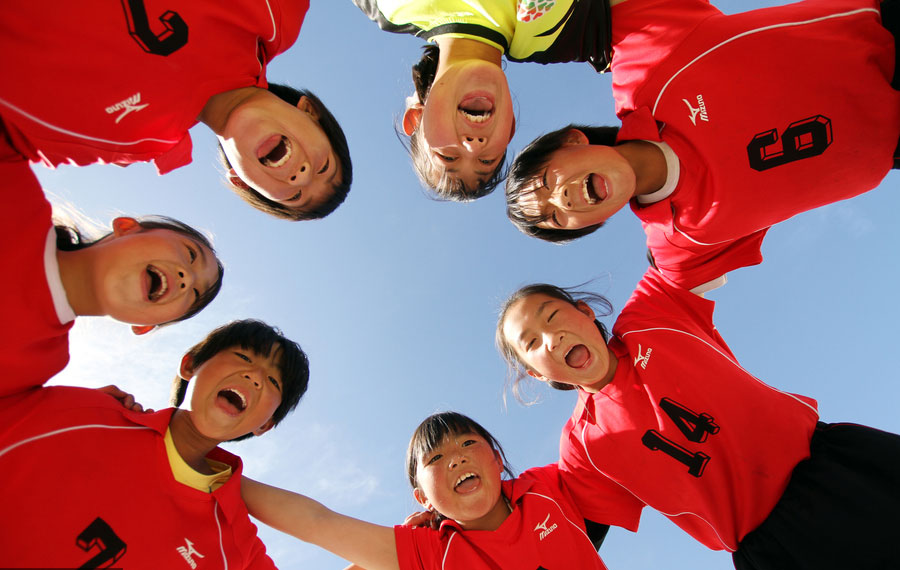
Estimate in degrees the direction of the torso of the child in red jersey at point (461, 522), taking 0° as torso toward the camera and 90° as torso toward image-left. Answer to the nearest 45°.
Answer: approximately 0°

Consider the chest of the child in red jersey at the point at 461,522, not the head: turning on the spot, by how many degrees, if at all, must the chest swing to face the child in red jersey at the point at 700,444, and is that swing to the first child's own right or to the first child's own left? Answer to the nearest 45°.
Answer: approximately 90° to the first child's own left
